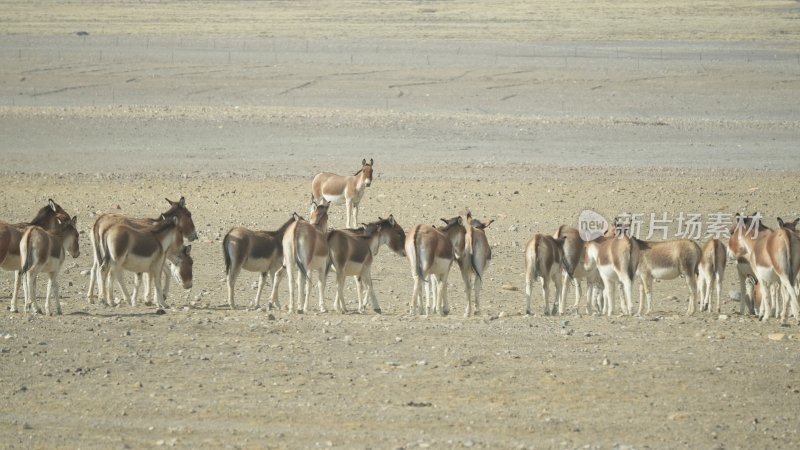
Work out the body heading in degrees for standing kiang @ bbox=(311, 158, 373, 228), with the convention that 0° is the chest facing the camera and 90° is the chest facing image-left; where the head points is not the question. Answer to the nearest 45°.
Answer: approximately 315°

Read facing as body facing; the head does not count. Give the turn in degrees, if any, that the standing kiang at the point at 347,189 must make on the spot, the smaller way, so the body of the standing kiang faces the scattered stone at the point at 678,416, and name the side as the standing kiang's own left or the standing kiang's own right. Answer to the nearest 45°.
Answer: approximately 45° to the standing kiang's own right

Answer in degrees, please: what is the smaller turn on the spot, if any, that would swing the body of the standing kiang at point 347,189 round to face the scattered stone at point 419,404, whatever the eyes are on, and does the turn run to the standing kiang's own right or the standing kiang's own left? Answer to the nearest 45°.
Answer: approximately 45° to the standing kiang's own right
